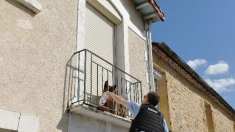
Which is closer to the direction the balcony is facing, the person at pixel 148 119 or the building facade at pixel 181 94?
the person

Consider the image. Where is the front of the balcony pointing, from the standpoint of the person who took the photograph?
facing the viewer and to the right of the viewer

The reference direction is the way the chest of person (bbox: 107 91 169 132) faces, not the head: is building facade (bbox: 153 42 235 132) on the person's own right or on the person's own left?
on the person's own right

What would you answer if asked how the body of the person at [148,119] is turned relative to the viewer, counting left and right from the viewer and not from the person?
facing away from the viewer and to the left of the viewer

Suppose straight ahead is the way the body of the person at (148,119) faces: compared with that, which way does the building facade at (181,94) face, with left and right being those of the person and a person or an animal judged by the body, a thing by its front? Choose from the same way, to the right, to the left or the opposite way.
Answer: the opposite way

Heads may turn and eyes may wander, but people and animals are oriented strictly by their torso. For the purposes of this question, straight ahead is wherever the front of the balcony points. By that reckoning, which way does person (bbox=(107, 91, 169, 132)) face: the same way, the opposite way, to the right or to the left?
the opposite way

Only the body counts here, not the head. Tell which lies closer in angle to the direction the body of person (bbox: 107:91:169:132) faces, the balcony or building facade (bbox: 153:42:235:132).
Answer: the balcony

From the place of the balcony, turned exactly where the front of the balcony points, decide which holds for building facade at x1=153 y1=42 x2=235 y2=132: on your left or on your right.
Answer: on your left
